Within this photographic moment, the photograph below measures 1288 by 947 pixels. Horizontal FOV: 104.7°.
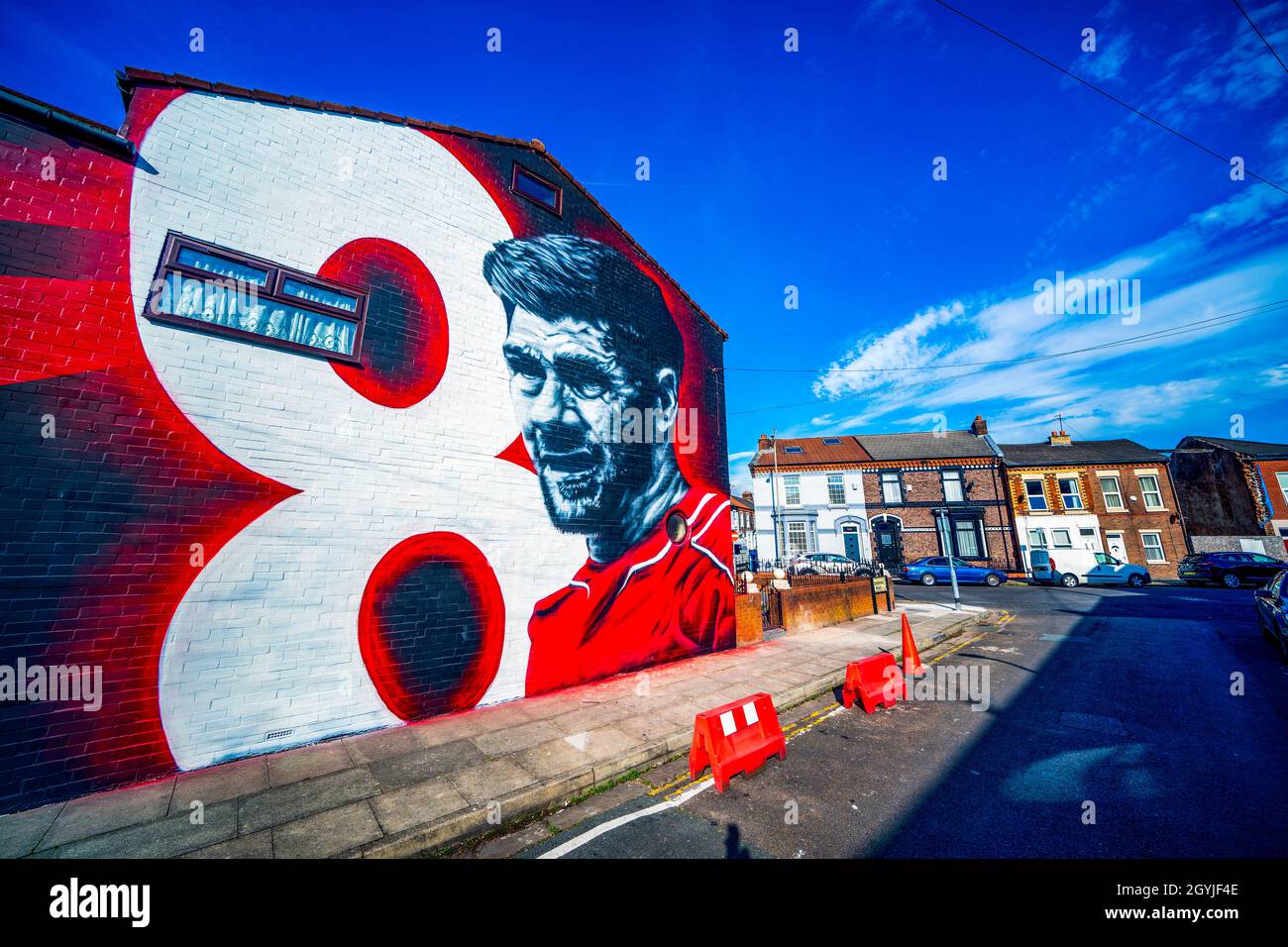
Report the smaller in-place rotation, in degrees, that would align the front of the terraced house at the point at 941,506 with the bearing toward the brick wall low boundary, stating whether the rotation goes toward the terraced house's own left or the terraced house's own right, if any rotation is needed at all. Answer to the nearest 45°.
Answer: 0° — it already faces it

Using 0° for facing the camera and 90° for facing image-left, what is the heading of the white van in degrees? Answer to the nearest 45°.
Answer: approximately 270°

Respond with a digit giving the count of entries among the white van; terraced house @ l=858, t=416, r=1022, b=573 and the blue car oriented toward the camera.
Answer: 1

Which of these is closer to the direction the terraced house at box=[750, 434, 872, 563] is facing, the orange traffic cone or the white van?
the orange traffic cone

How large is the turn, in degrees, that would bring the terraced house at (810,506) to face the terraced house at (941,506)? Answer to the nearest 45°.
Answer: approximately 90° to its left

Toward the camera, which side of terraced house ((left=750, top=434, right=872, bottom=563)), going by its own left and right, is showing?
front

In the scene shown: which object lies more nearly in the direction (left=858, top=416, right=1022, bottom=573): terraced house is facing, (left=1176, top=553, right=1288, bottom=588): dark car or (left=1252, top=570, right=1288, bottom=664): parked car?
the parked car

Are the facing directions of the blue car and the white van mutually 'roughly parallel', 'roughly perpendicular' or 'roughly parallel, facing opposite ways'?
roughly parallel

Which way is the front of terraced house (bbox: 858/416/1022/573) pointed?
toward the camera

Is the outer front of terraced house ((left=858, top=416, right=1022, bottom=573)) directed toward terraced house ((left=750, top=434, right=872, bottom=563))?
no

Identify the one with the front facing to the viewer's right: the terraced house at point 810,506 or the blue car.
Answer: the blue car

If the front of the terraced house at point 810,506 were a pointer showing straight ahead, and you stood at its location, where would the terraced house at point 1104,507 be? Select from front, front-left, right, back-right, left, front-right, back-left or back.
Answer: left

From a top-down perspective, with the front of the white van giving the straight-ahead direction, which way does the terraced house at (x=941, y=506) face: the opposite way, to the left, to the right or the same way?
to the right

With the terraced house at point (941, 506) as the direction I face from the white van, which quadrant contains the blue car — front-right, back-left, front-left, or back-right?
front-left

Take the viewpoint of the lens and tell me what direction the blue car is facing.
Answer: facing to the right of the viewer

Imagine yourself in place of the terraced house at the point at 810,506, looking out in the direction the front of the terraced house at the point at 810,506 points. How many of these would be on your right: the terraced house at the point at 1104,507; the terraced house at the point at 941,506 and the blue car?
0

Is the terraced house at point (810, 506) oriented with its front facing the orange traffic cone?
yes
